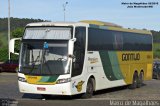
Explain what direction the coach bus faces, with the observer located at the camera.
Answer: facing the viewer and to the left of the viewer
